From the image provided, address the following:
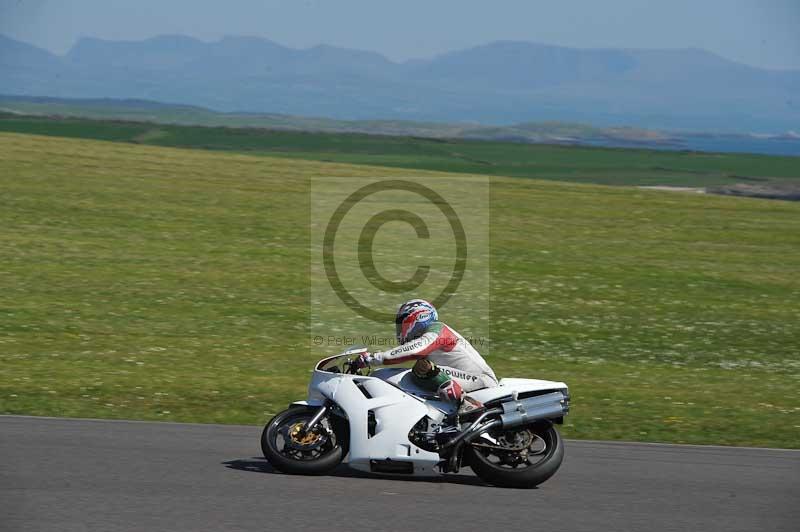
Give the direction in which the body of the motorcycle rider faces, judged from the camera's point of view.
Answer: to the viewer's left

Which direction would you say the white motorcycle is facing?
to the viewer's left
